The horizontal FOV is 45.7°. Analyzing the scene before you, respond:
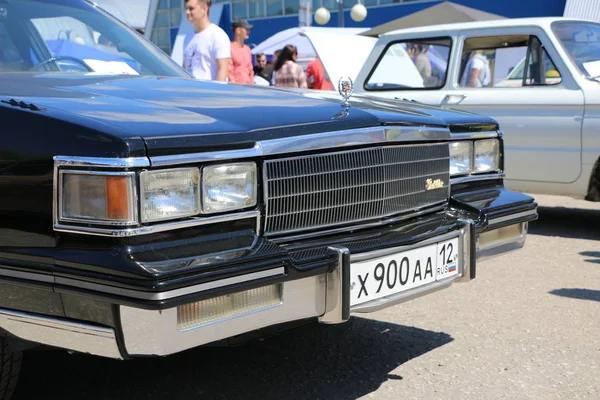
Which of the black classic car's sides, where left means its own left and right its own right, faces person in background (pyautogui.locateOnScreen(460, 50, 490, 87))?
left

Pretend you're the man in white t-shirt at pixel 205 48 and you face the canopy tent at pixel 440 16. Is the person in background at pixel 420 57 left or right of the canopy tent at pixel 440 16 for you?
right

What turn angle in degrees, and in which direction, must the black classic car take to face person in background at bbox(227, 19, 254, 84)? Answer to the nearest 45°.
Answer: approximately 135° to its left

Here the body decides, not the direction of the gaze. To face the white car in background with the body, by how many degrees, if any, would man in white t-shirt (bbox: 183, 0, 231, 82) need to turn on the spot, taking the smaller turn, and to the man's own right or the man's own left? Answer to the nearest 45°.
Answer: approximately 135° to the man's own left

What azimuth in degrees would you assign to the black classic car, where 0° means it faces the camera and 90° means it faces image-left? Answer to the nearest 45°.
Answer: approximately 315°

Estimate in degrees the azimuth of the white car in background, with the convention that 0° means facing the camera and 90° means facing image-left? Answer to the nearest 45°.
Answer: approximately 315°

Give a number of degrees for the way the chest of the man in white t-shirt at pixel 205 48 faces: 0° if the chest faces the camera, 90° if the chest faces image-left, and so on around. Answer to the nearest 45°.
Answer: approximately 45°
